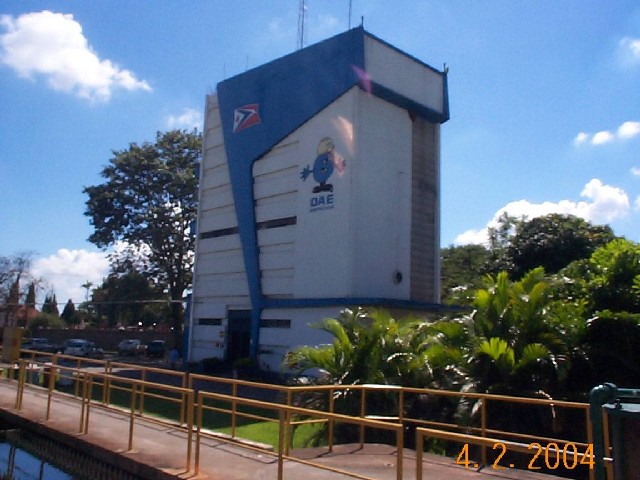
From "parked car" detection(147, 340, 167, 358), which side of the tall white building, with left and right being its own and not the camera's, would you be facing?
right

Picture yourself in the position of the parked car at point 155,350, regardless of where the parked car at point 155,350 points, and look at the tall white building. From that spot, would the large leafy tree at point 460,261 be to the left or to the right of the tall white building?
left

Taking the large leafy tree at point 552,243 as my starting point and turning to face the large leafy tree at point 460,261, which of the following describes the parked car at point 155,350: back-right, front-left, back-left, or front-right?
front-left

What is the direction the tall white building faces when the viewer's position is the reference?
facing the viewer and to the left of the viewer

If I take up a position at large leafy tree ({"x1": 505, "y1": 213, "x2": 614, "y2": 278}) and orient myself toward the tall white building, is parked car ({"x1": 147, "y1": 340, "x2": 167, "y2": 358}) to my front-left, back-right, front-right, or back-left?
front-right

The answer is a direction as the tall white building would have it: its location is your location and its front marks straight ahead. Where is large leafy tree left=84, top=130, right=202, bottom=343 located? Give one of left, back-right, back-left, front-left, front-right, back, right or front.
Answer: right

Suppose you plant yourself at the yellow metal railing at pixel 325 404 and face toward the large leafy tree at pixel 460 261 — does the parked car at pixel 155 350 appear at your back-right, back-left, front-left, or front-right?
front-left
